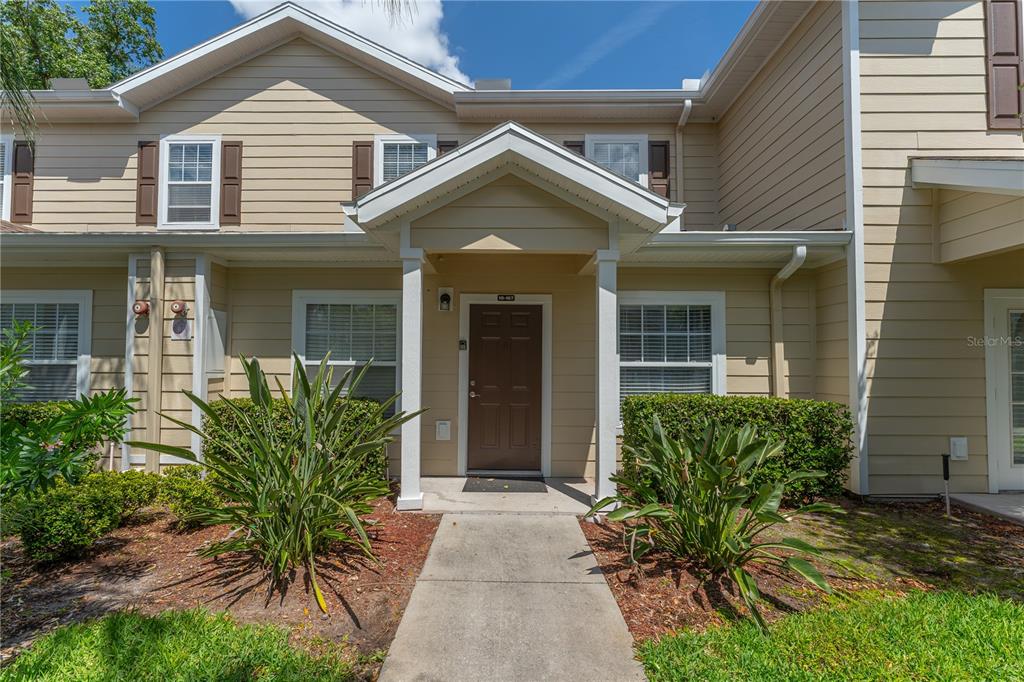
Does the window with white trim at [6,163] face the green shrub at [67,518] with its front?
yes

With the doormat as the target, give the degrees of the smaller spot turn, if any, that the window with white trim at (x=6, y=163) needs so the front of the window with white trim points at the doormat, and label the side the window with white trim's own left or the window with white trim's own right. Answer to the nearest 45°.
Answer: approximately 45° to the window with white trim's own left

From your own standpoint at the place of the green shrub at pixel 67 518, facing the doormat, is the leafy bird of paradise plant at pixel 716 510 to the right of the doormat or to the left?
right

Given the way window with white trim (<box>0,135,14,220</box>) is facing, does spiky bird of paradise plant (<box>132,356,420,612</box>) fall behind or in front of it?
in front

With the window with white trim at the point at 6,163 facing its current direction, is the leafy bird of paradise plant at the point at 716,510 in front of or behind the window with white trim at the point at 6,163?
in front

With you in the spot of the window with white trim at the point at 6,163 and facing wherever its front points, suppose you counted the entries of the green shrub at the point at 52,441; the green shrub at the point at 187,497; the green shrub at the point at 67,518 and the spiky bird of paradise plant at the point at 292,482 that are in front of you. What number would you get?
4

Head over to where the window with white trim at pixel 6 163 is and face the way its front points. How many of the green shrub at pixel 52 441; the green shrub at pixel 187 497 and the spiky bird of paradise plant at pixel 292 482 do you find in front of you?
3

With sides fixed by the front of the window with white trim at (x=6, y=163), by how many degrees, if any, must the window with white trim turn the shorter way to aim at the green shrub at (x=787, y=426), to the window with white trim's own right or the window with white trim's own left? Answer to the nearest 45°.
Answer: approximately 45° to the window with white trim's own left

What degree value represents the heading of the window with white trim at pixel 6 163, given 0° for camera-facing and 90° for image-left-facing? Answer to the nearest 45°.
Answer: approximately 0°

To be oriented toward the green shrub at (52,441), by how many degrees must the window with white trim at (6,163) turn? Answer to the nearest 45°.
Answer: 0° — it already faces it
